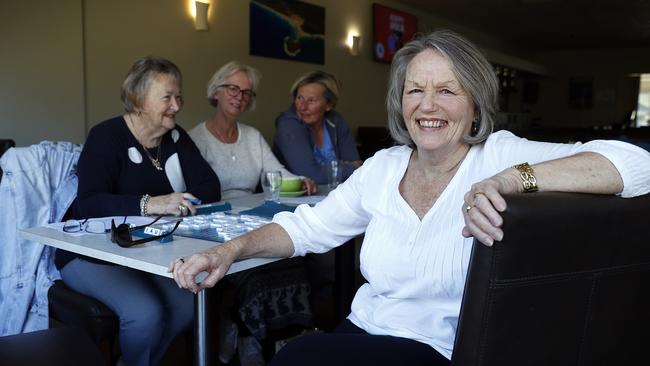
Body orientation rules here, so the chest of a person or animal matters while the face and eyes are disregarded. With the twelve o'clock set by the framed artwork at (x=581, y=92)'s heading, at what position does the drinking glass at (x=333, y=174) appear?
The drinking glass is roughly at 12 o'clock from the framed artwork.

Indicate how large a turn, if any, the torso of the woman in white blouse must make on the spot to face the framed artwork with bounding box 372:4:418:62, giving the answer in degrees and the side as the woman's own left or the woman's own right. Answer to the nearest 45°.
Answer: approximately 135° to the woman's own right

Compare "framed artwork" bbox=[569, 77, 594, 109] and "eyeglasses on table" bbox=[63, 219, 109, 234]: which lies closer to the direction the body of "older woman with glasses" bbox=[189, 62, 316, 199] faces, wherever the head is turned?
the eyeglasses on table

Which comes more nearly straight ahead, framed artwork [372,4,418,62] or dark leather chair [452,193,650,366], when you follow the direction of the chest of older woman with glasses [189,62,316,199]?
the dark leather chair

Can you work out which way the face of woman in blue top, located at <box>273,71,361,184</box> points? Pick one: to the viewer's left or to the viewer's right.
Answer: to the viewer's left

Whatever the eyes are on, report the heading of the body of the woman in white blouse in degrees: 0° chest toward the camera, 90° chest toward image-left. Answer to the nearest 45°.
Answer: approximately 45°
